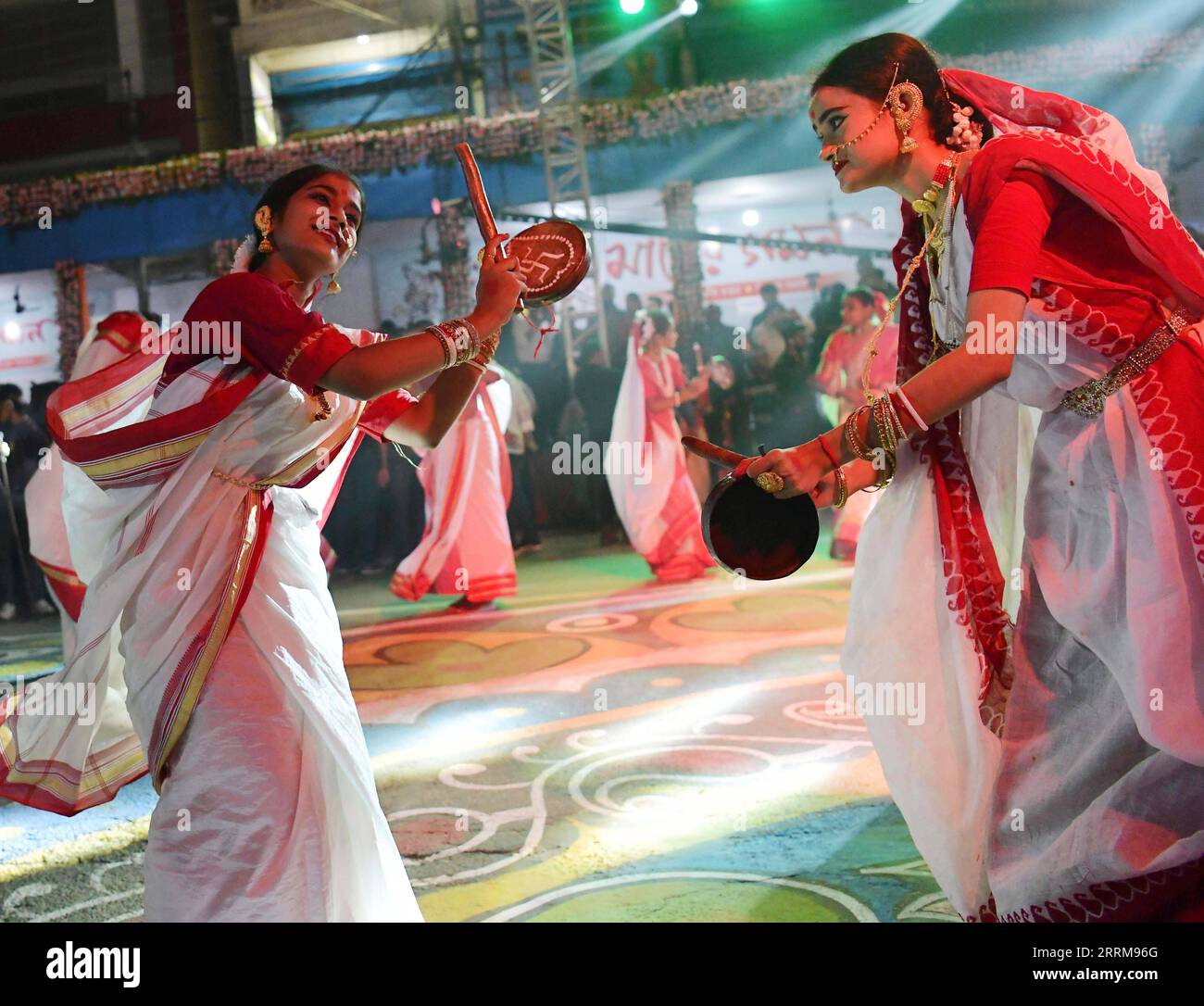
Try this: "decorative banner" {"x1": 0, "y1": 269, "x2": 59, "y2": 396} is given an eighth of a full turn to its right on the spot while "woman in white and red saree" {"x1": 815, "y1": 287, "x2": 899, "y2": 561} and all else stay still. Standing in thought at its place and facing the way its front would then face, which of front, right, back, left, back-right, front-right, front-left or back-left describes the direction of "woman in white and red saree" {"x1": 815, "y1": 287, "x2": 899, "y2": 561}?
left

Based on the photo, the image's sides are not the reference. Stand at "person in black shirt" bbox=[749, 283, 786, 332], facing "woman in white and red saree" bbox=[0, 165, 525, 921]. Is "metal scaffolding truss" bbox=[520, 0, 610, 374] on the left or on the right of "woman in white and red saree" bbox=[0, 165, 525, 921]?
right

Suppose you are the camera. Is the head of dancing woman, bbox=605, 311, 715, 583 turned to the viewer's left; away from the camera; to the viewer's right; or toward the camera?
to the viewer's right

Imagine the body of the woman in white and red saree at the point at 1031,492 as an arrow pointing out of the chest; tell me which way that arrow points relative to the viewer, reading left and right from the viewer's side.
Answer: facing to the left of the viewer

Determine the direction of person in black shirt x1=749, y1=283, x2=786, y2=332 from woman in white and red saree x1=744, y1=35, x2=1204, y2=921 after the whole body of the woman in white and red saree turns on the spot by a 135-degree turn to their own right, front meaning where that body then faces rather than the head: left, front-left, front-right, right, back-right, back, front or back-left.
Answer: front-left

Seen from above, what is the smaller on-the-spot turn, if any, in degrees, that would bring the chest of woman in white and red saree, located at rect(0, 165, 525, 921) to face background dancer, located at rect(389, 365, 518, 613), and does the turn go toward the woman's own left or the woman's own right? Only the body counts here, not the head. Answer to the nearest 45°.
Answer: approximately 135° to the woman's own left

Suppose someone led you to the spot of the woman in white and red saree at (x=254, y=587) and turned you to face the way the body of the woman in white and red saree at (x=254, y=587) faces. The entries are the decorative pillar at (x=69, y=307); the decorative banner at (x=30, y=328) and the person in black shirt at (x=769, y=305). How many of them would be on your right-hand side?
0

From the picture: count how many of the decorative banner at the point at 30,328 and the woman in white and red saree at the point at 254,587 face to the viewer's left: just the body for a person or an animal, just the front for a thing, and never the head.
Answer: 0

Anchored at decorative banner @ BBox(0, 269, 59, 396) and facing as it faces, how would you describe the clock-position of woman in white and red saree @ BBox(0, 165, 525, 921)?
The woman in white and red saree is roughly at 12 o'clock from the decorative banner.

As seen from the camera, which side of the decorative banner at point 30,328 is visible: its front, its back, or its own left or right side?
front

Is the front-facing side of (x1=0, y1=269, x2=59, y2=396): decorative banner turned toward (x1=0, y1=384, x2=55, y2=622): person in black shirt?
yes

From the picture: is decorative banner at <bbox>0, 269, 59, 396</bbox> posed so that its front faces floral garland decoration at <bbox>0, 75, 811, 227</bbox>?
no
